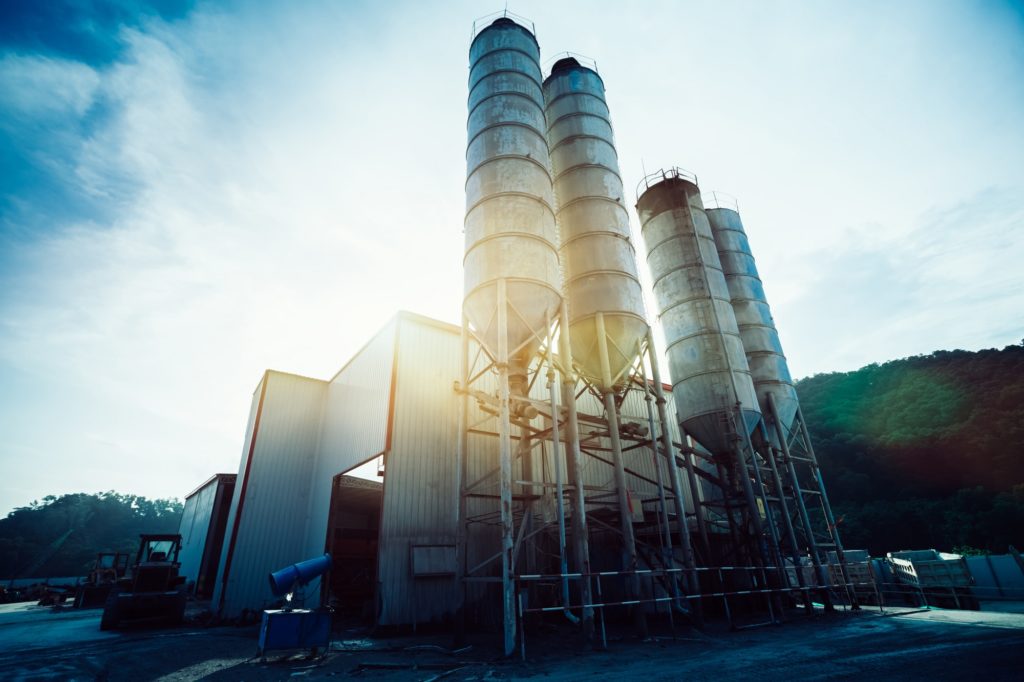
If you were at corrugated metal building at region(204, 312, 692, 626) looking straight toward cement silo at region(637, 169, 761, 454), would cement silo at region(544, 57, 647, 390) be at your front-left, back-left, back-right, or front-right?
front-right

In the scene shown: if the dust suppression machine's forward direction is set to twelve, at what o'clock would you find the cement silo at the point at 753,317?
The cement silo is roughly at 12 o'clock from the dust suppression machine.

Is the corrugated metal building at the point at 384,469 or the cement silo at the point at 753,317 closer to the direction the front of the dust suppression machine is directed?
the cement silo

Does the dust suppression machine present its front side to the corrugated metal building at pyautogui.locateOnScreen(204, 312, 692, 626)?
no

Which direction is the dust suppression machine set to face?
to the viewer's right

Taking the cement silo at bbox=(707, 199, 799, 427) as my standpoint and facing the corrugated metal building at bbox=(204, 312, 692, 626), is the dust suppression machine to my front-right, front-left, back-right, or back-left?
front-left

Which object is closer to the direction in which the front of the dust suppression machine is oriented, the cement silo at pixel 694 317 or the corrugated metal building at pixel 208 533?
the cement silo

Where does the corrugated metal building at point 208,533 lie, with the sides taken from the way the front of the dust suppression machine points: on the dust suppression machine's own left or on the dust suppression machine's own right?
on the dust suppression machine's own left

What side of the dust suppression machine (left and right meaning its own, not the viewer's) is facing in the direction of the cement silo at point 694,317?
front

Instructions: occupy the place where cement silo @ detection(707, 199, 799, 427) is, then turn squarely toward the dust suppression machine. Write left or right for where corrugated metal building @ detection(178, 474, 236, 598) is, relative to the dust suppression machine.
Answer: right
